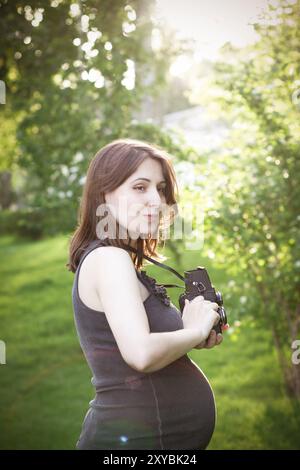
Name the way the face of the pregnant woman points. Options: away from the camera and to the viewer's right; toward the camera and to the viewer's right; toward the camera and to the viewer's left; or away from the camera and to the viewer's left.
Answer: toward the camera and to the viewer's right

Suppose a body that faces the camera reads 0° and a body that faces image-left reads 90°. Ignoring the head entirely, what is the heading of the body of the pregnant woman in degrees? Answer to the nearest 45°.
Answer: approximately 270°
